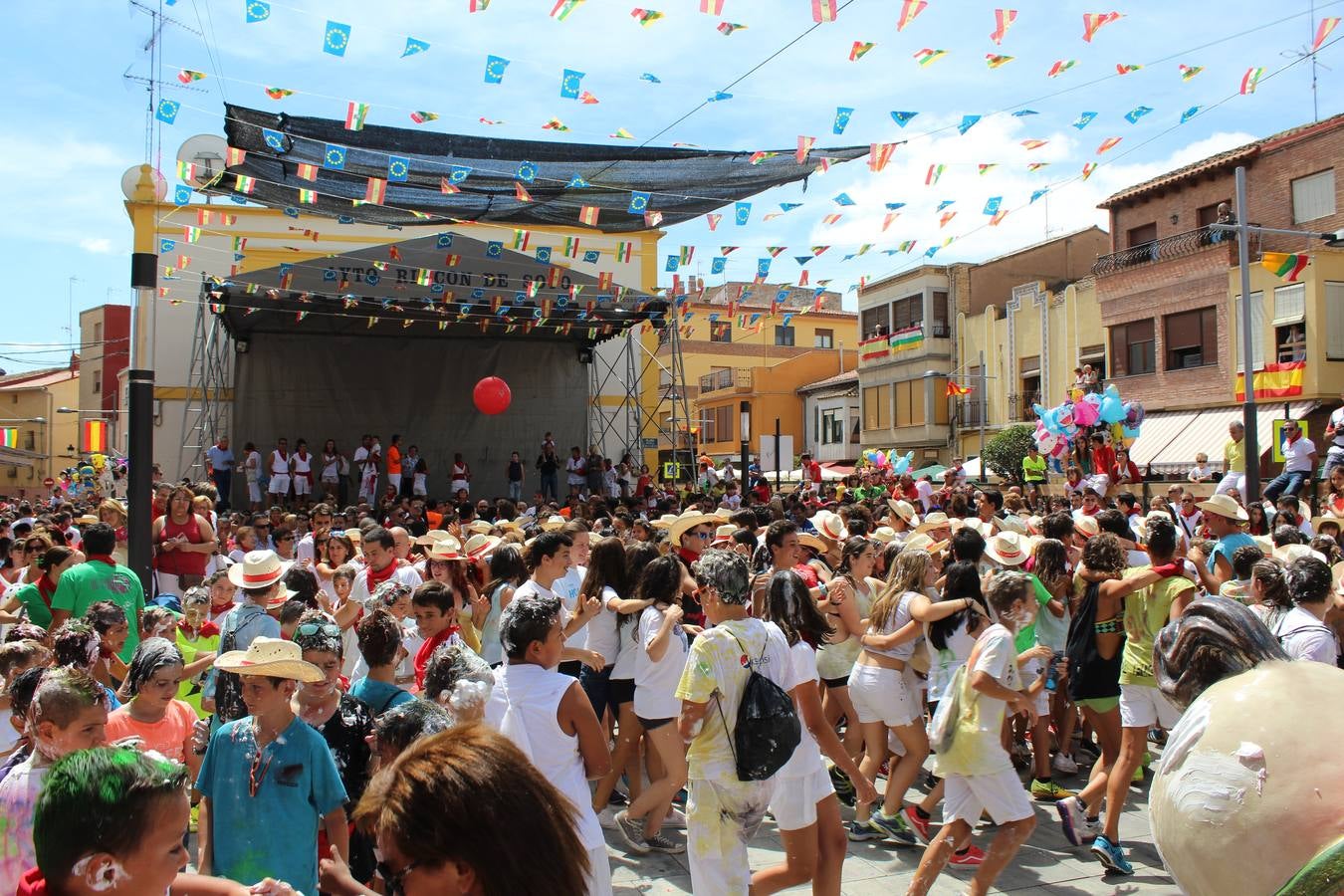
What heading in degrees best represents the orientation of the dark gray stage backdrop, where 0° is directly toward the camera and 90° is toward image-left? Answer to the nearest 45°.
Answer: approximately 0°

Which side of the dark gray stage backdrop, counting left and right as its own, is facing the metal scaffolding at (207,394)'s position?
right

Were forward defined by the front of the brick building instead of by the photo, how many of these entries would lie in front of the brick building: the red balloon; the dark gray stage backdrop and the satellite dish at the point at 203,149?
3

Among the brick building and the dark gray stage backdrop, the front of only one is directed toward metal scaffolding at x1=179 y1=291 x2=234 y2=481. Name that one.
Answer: the brick building

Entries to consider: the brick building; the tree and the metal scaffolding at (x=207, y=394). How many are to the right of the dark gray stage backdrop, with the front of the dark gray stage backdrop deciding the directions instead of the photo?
1

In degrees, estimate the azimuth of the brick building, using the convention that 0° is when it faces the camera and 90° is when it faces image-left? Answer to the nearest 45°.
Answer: approximately 45°

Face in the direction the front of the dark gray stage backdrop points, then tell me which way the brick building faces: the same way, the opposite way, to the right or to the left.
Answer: to the right

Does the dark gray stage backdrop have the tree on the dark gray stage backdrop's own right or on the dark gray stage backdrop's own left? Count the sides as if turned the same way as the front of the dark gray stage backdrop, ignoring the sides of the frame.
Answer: on the dark gray stage backdrop's own left
